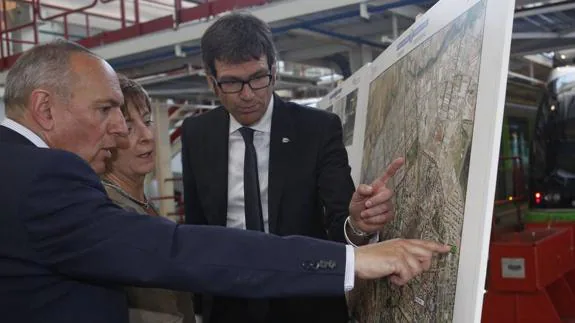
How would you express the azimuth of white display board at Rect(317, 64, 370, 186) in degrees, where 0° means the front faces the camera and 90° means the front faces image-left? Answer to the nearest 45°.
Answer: approximately 45°

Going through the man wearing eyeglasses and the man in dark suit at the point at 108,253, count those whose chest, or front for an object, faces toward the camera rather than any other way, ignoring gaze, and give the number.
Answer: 1

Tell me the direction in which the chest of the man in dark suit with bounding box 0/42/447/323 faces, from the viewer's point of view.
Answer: to the viewer's right
